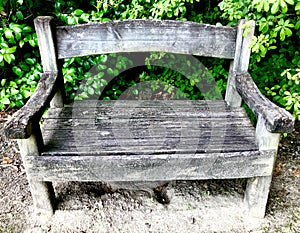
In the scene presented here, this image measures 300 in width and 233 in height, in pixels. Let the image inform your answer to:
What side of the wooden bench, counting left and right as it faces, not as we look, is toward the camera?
front

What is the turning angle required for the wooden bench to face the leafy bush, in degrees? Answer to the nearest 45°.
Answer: approximately 135° to its left
